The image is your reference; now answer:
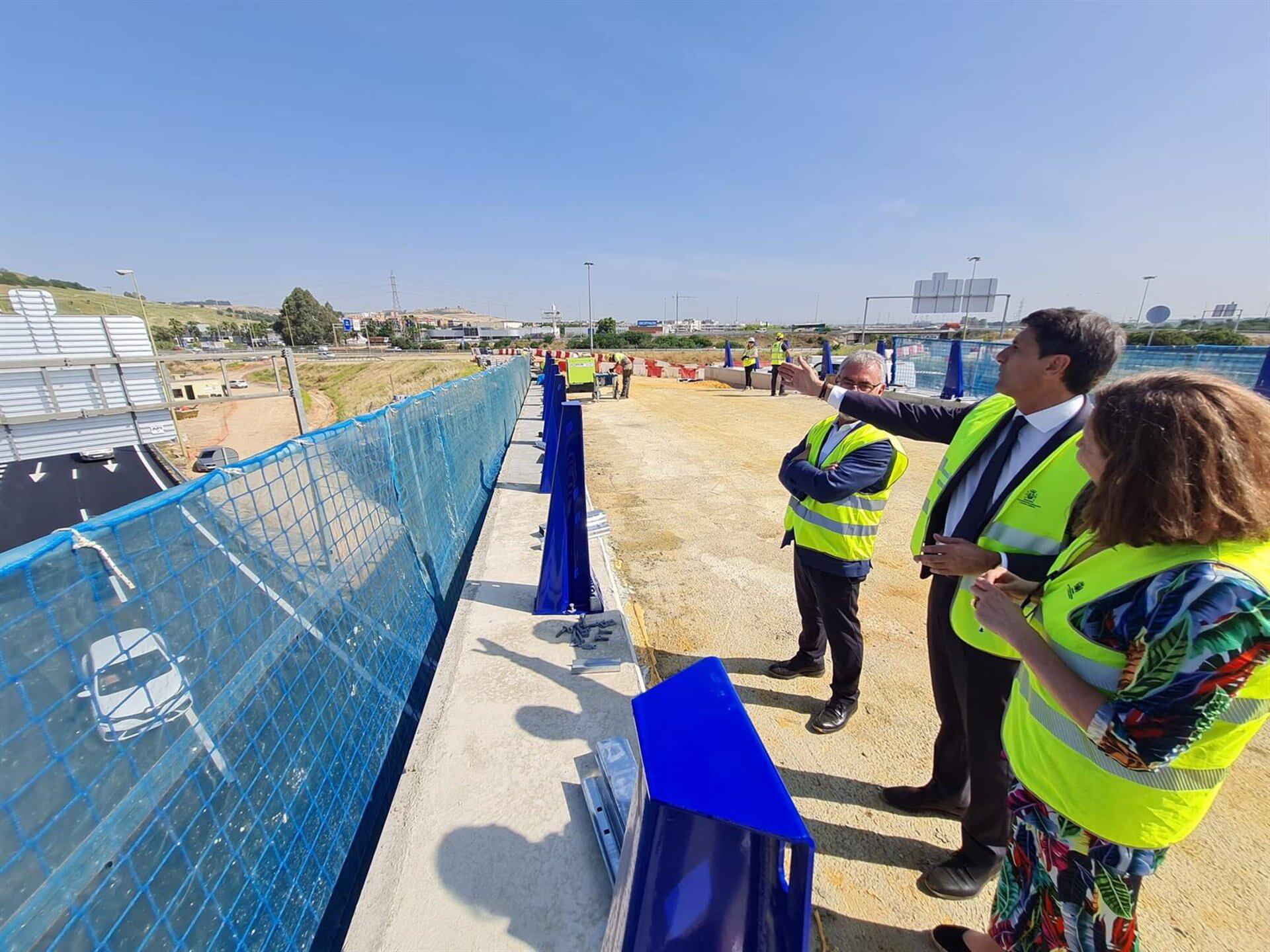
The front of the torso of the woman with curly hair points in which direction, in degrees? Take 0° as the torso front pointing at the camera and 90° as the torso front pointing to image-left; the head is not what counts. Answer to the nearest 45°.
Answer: approximately 90°

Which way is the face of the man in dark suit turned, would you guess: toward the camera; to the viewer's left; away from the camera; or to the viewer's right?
to the viewer's left

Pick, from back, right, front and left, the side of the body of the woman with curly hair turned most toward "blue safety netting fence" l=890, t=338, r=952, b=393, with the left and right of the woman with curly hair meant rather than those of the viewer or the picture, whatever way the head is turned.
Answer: right

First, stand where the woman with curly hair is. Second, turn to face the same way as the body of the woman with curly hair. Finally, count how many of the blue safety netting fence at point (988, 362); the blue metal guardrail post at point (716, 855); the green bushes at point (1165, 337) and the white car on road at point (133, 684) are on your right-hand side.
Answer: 2

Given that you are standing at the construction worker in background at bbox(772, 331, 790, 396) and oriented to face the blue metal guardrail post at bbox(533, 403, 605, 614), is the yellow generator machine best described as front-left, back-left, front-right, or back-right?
front-right

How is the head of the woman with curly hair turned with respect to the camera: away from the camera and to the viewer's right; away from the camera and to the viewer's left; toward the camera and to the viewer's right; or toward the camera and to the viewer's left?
away from the camera and to the viewer's left

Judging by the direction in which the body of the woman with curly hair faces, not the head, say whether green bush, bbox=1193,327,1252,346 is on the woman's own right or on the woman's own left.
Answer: on the woman's own right

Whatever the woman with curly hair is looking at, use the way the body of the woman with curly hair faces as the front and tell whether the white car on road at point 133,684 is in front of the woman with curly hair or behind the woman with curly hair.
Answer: in front

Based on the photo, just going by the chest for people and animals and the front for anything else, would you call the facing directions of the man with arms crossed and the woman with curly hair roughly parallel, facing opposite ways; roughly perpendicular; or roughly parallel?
roughly perpendicular

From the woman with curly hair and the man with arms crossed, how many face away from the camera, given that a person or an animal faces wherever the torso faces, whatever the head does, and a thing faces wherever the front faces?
0

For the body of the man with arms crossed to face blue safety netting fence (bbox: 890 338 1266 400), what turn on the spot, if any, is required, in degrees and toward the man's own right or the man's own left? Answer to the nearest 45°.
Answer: approximately 135° to the man's own right

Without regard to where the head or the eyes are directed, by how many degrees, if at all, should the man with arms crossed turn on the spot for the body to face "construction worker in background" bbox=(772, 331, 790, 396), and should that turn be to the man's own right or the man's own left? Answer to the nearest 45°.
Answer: approximately 135° to the man's own right

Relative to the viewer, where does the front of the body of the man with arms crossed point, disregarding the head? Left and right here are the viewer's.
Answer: facing the viewer and to the left of the viewer

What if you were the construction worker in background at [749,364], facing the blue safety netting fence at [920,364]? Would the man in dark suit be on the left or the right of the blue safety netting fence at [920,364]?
right

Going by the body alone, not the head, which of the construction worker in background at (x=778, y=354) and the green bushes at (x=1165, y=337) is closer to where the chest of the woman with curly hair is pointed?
the construction worker in background

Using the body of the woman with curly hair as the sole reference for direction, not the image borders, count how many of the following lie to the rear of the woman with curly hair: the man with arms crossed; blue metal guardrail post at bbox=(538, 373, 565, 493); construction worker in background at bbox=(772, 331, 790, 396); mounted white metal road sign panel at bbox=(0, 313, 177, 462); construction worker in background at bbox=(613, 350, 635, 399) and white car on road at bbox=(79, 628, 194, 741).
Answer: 0

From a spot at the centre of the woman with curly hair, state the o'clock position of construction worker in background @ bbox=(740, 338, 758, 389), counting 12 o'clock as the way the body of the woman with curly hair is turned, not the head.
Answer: The construction worker in background is roughly at 2 o'clock from the woman with curly hair.

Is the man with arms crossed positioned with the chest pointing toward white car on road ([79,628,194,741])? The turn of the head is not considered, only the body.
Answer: no

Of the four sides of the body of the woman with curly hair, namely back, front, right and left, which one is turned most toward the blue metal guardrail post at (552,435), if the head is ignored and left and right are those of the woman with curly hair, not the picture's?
front

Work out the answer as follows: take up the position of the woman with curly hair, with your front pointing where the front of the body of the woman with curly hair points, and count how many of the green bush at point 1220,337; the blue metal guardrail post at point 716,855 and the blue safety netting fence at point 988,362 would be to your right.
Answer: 2
